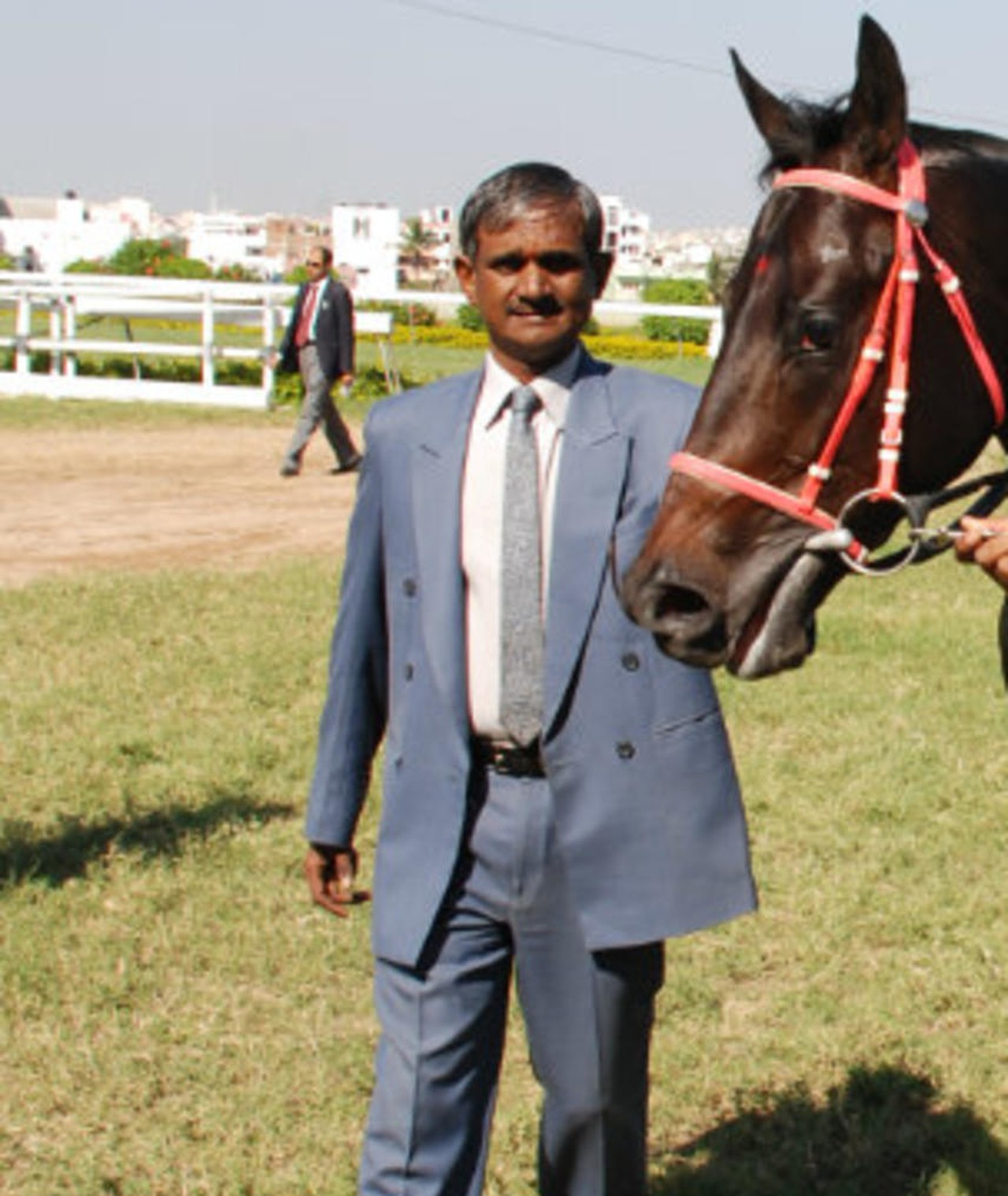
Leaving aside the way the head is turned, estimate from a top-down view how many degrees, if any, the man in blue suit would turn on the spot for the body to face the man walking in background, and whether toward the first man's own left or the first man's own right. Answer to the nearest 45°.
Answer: approximately 180°

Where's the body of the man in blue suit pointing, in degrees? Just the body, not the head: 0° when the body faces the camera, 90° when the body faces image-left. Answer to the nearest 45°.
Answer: approximately 0°

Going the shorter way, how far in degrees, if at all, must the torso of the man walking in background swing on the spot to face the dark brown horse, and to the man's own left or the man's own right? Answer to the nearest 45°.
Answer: approximately 45° to the man's own left

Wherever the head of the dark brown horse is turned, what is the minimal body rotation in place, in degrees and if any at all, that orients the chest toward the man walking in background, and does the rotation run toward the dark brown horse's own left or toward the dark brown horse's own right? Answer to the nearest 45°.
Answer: approximately 135° to the dark brown horse's own right

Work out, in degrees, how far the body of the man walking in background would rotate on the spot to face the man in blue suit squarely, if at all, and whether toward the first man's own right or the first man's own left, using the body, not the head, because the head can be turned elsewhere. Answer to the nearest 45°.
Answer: approximately 45° to the first man's own left

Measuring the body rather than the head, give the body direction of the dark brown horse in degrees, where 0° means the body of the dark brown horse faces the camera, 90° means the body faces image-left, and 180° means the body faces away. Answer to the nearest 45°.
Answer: approximately 45°

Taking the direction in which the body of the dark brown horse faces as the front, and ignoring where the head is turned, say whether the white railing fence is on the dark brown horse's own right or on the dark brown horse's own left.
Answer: on the dark brown horse's own right

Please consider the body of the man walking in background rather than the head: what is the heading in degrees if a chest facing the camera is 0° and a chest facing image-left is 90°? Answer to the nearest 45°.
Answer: approximately 45°
